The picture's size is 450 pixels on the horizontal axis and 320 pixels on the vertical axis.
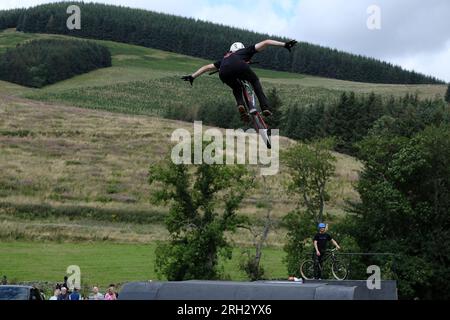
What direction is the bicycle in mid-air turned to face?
away from the camera

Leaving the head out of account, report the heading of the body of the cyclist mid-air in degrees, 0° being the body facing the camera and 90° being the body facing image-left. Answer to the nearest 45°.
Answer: approximately 180°
